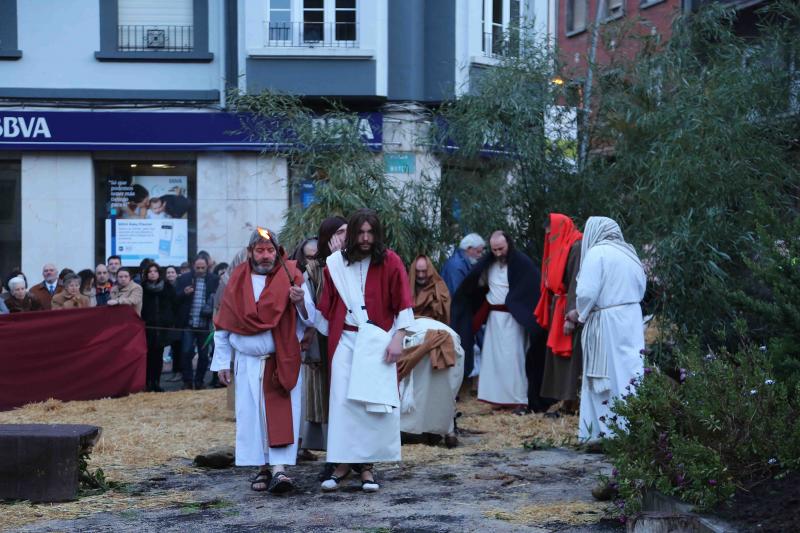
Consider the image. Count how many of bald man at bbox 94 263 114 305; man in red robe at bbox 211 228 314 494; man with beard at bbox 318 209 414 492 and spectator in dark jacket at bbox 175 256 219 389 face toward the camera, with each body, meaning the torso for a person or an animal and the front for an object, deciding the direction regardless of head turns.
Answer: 4

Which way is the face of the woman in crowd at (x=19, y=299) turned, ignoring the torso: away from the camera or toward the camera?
toward the camera

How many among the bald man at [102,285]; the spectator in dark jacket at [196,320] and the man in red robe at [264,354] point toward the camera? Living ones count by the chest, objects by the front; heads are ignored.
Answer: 3

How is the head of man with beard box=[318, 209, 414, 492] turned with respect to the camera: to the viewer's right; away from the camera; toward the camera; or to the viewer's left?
toward the camera

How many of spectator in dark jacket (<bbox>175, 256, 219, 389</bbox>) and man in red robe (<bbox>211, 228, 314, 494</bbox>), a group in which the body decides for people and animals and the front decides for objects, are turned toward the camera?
2

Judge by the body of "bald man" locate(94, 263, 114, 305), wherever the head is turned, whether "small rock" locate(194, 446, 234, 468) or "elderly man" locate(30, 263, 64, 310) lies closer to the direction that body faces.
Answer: the small rock

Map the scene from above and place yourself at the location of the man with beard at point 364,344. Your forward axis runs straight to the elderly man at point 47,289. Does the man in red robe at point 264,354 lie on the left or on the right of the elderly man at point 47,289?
left

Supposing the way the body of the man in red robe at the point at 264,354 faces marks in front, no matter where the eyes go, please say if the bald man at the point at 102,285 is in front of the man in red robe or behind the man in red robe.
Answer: behind

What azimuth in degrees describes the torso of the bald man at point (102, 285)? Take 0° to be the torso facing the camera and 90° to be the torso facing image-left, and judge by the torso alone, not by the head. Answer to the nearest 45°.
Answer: approximately 0°

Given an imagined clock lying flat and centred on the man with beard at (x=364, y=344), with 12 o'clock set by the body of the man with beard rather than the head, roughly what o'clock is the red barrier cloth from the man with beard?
The red barrier cloth is roughly at 5 o'clock from the man with beard.

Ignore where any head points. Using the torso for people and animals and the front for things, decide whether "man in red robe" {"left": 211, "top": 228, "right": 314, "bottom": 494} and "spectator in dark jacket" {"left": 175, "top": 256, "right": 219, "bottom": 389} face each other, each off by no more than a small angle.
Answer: no

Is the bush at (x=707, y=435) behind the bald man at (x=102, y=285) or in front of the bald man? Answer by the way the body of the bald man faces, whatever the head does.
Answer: in front

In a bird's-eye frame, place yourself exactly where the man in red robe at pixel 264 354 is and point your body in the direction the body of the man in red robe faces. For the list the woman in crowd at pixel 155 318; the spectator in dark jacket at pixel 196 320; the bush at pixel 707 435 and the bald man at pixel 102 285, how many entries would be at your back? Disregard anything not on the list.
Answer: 3

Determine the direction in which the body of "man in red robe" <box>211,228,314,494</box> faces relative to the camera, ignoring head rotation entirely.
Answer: toward the camera

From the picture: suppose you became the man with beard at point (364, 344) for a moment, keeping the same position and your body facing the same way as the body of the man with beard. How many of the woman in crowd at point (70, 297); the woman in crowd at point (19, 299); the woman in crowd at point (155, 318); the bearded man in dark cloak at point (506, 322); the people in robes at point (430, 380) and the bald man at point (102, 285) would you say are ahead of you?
0

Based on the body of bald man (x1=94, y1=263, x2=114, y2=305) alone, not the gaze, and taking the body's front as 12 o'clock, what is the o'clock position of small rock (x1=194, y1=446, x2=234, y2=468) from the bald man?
The small rock is roughly at 12 o'clock from the bald man.

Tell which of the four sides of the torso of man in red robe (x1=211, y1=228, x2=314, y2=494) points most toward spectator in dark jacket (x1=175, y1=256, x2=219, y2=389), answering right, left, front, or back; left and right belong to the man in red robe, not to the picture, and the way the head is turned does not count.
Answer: back

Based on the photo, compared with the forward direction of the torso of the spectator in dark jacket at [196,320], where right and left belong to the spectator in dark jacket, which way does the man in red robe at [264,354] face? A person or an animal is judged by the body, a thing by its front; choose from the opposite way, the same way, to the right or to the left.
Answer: the same way

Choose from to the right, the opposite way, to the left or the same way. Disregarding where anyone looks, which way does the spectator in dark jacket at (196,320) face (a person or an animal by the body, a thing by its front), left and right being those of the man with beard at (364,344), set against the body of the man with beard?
the same way
